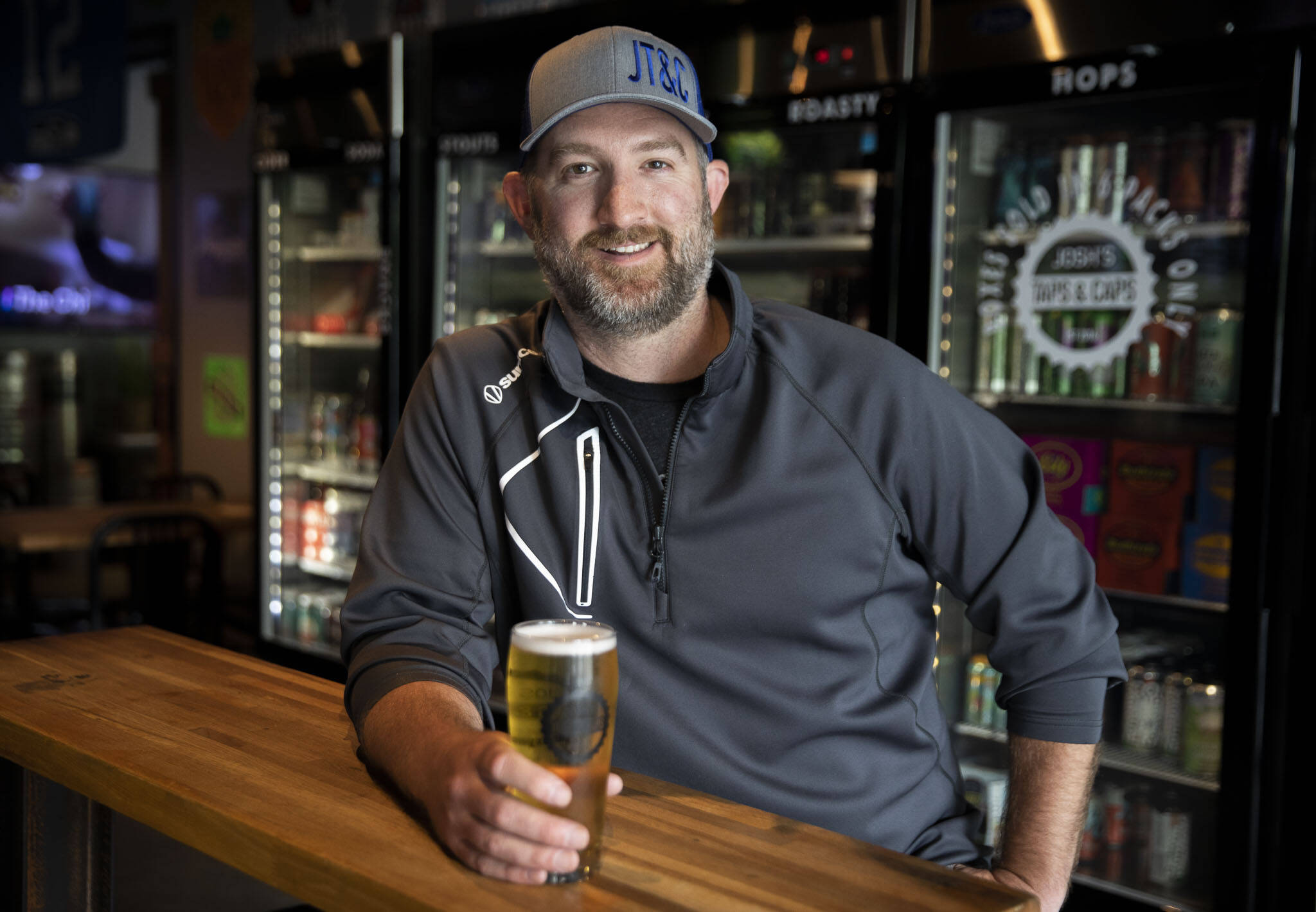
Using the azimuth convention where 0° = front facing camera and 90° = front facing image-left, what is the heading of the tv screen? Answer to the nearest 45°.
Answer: approximately 315°

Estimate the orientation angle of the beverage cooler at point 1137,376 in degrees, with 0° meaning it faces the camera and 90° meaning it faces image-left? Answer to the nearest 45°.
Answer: approximately 45°

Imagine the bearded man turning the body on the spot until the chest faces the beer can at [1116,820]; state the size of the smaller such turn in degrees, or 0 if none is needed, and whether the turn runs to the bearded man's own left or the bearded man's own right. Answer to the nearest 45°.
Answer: approximately 135° to the bearded man's own left

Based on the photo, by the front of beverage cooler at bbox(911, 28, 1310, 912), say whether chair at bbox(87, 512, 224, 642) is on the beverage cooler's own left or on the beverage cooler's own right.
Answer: on the beverage cooler's own right

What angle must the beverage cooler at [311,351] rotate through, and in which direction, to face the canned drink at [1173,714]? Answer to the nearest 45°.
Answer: approximately 90° to its left

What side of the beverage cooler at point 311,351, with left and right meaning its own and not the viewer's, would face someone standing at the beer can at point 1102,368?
left

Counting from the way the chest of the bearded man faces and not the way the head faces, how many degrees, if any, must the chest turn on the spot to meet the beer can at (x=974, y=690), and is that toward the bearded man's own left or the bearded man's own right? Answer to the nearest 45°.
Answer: approximately 180°

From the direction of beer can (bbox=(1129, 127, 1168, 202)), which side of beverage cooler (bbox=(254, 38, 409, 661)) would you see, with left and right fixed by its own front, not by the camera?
left
